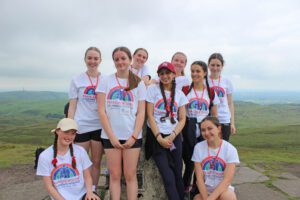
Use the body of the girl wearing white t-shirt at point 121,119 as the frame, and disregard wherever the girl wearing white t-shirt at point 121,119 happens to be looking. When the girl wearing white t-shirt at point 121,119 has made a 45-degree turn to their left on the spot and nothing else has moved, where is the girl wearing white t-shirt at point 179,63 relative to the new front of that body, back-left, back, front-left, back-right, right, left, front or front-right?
left

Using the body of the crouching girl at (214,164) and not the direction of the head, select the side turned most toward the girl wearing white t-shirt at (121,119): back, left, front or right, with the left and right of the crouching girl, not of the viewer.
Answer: right

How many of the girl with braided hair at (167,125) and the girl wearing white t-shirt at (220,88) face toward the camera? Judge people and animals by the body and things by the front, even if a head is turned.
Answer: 2

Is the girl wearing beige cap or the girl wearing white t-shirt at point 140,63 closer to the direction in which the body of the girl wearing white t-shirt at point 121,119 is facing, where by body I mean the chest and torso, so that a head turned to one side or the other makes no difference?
the girl wearing beige cap

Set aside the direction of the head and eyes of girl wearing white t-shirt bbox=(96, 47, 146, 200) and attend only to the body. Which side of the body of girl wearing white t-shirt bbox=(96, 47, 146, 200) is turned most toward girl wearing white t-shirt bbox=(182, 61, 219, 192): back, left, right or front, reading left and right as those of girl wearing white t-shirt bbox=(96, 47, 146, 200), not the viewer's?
left

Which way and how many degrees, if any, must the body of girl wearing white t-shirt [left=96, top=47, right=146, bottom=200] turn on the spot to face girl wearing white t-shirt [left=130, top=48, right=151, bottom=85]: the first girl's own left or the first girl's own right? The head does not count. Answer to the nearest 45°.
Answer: approximately 180°
